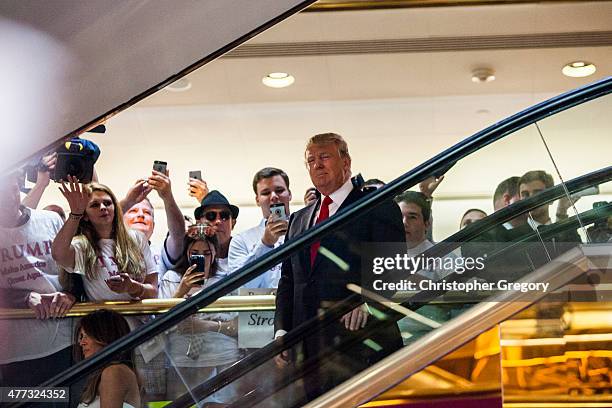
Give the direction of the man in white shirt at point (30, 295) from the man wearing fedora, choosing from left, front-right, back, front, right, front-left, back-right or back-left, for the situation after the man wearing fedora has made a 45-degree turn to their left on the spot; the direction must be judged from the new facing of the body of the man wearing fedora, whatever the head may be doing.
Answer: back-right

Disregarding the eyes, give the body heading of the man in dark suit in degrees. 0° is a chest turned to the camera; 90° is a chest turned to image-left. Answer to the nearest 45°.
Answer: approximately 45°

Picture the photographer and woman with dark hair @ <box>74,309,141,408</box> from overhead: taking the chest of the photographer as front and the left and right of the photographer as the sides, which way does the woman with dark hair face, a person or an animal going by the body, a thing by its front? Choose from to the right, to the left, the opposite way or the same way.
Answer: to the right

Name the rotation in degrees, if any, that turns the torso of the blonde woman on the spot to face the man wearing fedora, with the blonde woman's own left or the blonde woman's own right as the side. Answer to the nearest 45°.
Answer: approximately 90° to the blonde woman's own left

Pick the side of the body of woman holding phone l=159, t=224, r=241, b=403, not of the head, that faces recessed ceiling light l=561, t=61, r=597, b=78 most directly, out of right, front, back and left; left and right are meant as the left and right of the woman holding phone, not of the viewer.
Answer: left
